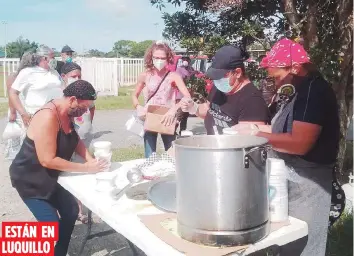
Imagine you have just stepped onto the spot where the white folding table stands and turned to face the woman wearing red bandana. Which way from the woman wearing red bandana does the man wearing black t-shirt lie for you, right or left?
left

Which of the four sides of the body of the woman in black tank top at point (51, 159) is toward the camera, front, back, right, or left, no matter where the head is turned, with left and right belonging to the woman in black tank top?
right

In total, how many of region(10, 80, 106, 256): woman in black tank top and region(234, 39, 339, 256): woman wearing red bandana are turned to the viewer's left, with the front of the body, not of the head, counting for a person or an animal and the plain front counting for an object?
1

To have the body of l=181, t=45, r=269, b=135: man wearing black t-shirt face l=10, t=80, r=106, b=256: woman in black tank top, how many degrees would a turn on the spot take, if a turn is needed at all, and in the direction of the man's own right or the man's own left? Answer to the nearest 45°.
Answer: approximately 45° to the man's own right

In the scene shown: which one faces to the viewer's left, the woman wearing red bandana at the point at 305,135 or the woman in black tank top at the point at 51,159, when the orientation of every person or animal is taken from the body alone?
the woman wearing red bandana

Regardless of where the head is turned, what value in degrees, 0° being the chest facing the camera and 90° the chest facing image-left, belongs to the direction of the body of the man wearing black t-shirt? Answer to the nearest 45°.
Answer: approximately 45°

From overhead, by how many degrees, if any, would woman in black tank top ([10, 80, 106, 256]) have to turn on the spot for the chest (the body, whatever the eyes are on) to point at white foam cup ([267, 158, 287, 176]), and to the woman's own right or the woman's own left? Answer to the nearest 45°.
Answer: approximately 45° to the woman's own right

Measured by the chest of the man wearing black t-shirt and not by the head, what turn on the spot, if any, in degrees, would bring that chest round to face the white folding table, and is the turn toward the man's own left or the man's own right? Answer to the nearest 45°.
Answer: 0° — they already face it

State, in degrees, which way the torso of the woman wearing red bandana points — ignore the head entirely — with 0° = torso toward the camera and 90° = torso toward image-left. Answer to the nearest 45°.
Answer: approximately 90°
